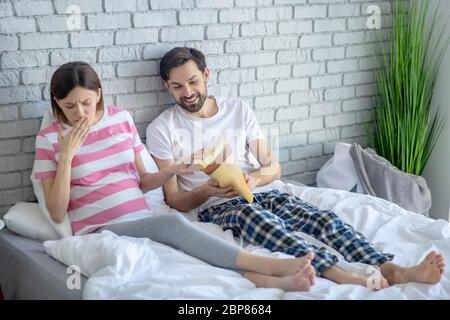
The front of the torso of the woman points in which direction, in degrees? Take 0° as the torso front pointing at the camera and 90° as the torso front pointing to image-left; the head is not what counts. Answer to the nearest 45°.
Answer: approximately 315°

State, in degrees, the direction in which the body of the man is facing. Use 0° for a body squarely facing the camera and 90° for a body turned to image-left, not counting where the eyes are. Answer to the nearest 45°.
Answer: approximately 315°

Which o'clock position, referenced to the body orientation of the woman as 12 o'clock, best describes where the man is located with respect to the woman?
The man is roughly at 10 o'clock from the woman.
